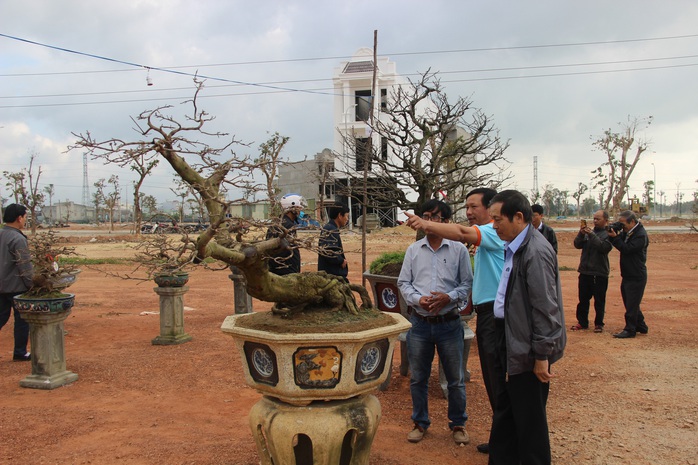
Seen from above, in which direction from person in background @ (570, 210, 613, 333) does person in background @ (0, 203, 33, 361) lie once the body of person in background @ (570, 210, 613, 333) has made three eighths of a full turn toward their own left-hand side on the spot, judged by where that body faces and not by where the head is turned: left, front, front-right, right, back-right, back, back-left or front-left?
back-right

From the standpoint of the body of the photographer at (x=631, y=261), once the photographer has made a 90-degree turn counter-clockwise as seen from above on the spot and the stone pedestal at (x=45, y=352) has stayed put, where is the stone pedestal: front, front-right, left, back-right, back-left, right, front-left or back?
front-right

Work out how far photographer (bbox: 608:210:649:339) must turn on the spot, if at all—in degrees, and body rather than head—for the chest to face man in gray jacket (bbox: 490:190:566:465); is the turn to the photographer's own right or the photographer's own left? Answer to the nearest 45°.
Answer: approximately 90° to the photographer's own left

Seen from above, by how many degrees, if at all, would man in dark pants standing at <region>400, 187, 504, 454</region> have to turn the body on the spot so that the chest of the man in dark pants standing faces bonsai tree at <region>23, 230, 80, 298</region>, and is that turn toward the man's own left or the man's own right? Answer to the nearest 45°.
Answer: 0° — they already face it

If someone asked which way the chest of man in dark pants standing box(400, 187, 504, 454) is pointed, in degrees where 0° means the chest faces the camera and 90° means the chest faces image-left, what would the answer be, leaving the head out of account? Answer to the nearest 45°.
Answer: approximately 90°

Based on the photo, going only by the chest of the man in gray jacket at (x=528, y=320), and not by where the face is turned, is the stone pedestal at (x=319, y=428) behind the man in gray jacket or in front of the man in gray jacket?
in front

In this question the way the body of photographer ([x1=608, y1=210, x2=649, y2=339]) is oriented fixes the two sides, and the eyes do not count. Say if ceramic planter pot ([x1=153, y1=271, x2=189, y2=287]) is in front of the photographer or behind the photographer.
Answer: in front

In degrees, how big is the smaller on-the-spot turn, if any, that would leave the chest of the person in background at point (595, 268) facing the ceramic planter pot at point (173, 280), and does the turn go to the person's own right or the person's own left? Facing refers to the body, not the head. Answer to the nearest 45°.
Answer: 0° — they already face it

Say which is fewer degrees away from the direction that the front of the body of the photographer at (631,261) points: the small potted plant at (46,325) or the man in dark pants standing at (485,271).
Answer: the small potted plant

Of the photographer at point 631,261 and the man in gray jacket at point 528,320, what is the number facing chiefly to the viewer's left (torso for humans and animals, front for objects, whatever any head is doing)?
2

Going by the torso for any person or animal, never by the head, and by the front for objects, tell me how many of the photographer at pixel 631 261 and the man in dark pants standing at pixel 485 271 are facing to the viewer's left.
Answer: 2

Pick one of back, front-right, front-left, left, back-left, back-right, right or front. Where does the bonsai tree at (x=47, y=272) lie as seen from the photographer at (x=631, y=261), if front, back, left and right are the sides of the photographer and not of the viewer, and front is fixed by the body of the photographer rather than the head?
front-left

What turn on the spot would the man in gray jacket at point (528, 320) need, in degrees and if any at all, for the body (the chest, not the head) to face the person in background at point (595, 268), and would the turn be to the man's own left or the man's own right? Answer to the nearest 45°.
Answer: approximately 90° to the man's own right

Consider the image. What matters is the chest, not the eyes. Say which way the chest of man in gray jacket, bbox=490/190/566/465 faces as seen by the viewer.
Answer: to the viewer's left

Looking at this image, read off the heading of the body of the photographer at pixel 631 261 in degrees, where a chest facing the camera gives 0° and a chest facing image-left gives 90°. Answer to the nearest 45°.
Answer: approximately 90°
